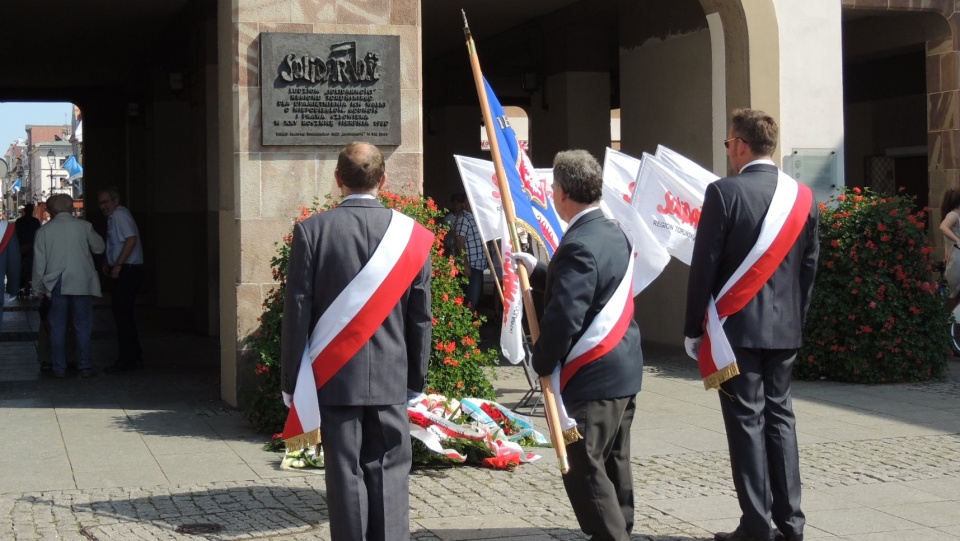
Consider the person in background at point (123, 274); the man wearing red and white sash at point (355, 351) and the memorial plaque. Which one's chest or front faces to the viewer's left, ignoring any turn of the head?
the person in background

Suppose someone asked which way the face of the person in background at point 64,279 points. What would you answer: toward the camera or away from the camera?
away from the camera

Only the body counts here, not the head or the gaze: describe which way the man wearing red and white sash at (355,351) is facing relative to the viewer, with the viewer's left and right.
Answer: facing away from the viewer

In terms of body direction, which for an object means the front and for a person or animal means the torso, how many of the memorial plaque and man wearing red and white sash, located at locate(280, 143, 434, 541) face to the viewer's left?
0

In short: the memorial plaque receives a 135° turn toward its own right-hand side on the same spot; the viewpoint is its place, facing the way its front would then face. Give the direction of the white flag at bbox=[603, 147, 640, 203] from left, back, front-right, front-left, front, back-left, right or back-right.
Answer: back-right

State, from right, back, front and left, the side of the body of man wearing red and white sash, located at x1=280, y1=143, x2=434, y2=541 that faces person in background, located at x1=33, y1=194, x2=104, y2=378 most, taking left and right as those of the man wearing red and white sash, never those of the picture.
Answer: front

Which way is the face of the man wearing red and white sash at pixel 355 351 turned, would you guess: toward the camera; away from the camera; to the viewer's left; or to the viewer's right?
away from the camera

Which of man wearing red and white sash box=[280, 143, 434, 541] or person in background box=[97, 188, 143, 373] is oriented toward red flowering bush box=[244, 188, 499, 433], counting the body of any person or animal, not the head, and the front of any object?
the man wearing red and white sash

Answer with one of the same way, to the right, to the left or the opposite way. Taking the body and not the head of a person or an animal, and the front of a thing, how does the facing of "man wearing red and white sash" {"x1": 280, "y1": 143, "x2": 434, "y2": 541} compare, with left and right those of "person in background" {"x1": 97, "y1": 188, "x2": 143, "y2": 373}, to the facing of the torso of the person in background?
to the right

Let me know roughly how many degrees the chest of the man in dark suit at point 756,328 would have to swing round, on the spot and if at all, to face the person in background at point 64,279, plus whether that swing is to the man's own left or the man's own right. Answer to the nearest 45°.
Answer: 0° — they already face them

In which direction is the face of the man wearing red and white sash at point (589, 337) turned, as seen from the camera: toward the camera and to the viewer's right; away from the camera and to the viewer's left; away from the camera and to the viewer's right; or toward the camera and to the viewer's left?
away from the camera and to the viewer's left

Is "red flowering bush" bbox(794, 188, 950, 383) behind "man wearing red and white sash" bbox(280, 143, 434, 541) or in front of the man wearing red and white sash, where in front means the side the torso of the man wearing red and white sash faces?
in front

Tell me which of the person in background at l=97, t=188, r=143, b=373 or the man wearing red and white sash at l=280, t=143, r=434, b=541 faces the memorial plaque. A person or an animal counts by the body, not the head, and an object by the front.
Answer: the man wearing red and white sash
